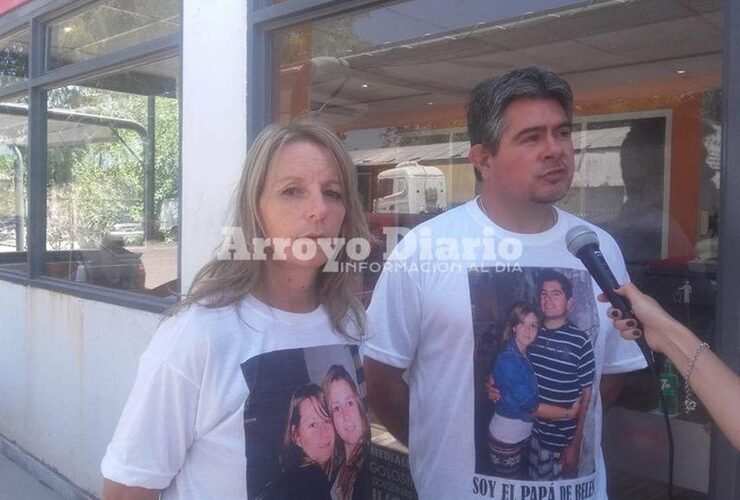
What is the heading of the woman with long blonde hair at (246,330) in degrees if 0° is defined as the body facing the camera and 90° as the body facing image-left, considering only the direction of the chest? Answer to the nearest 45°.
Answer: approximately 315°

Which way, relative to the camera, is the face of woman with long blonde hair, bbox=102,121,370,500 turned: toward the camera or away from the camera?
toward the camera

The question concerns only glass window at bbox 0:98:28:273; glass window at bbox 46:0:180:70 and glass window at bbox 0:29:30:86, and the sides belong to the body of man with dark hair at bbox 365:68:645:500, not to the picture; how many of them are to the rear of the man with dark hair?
3

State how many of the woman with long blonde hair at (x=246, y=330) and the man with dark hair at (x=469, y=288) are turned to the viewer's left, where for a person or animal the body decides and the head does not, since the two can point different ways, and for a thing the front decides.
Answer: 0

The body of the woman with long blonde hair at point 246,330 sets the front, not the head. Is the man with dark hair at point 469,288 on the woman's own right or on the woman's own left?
on the woman's own left

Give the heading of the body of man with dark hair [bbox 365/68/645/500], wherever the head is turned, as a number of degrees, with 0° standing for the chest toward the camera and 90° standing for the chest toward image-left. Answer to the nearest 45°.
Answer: approximately 315°

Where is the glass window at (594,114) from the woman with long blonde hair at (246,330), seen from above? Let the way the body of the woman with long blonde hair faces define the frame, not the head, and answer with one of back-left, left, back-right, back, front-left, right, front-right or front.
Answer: left

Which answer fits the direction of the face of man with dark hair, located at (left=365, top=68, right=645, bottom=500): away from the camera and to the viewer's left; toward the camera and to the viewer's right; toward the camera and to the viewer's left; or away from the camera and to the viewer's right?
toward the camera and to the viewer's right

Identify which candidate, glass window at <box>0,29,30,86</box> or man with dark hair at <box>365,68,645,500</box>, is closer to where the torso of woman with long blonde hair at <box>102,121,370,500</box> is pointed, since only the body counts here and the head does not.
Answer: the man with dark hair
